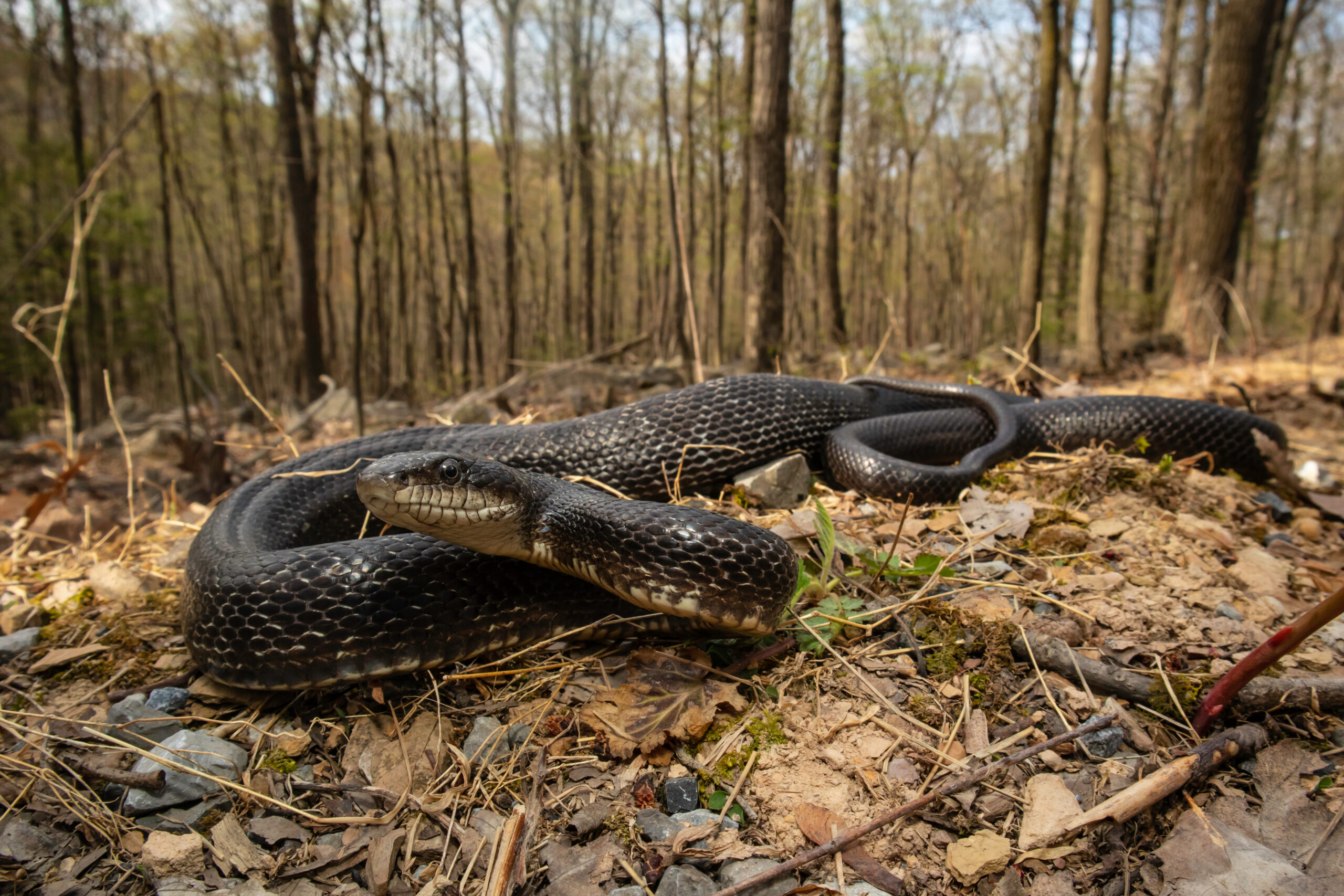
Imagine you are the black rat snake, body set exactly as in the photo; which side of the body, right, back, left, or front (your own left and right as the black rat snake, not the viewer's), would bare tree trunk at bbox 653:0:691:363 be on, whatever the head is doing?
right

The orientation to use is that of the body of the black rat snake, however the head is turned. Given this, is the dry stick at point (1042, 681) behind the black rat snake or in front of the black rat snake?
behind

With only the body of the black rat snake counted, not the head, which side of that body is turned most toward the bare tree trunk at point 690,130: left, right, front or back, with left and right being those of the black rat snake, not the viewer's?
right

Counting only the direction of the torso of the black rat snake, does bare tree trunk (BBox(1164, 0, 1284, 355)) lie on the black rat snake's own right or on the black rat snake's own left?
on the black rat snake's own right

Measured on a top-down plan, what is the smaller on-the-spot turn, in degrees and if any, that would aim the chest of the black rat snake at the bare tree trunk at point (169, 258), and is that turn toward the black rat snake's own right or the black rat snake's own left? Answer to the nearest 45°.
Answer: approximately 45° to the black rat snake's own right

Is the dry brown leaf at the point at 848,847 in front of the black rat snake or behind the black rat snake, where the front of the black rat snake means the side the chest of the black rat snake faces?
behind

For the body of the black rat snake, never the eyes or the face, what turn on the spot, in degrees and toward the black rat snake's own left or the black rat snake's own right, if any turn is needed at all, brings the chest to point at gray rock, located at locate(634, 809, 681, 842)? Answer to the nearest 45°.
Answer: approximately 135° to the black rat snake's own left

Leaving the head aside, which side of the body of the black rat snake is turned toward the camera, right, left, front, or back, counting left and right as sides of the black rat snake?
left

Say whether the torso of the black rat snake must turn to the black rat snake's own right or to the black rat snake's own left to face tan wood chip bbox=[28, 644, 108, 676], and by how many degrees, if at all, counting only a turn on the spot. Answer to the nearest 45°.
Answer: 0° — it already faces it

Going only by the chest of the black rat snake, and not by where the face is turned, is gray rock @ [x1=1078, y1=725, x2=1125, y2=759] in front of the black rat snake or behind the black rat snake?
behind
